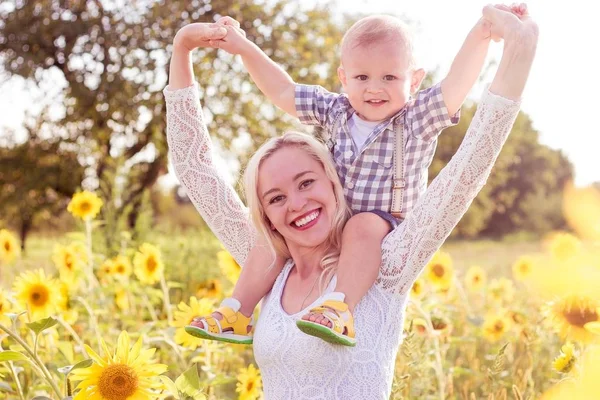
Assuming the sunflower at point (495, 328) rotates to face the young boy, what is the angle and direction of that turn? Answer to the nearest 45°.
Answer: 0° — it already faces them

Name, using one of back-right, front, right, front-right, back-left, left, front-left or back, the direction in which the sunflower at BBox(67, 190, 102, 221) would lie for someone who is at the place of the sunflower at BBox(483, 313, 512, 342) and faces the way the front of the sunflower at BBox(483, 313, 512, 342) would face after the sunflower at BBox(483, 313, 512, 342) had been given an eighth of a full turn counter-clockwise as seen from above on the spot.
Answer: back-right

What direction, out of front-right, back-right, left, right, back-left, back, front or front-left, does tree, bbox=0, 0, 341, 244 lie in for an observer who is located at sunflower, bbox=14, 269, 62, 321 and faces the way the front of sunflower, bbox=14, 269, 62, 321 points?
back

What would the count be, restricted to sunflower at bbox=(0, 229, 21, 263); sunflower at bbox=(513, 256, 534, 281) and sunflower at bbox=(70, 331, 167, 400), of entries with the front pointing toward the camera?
3

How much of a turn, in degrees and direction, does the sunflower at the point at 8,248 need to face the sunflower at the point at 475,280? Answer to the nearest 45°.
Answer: approximately 90° to its left

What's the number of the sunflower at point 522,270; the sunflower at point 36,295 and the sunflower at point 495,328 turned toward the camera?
3

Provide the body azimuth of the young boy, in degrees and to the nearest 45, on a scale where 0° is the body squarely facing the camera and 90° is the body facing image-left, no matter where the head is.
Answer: approximately 45°

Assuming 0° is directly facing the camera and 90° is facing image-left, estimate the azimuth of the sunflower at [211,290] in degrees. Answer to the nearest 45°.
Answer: approximately 0°

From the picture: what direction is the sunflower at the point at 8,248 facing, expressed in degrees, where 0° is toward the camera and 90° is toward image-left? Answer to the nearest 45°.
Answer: approximately 0°

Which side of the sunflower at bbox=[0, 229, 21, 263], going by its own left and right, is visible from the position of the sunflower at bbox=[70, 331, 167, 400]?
front

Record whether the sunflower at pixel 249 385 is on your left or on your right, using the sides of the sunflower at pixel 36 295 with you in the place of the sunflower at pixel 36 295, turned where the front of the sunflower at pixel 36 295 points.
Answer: on your left
